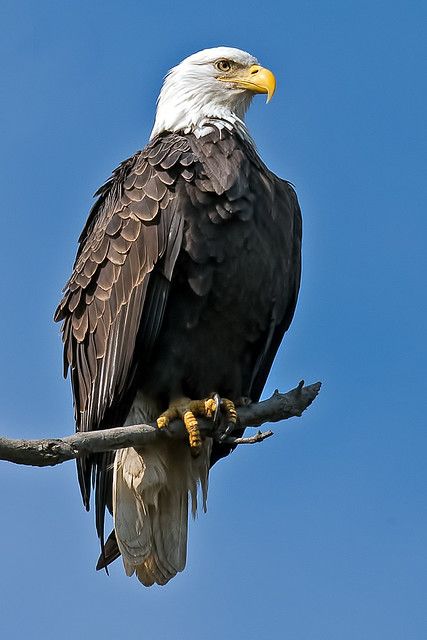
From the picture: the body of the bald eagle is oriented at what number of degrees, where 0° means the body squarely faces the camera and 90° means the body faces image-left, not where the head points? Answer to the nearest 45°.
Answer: approximately 315°
